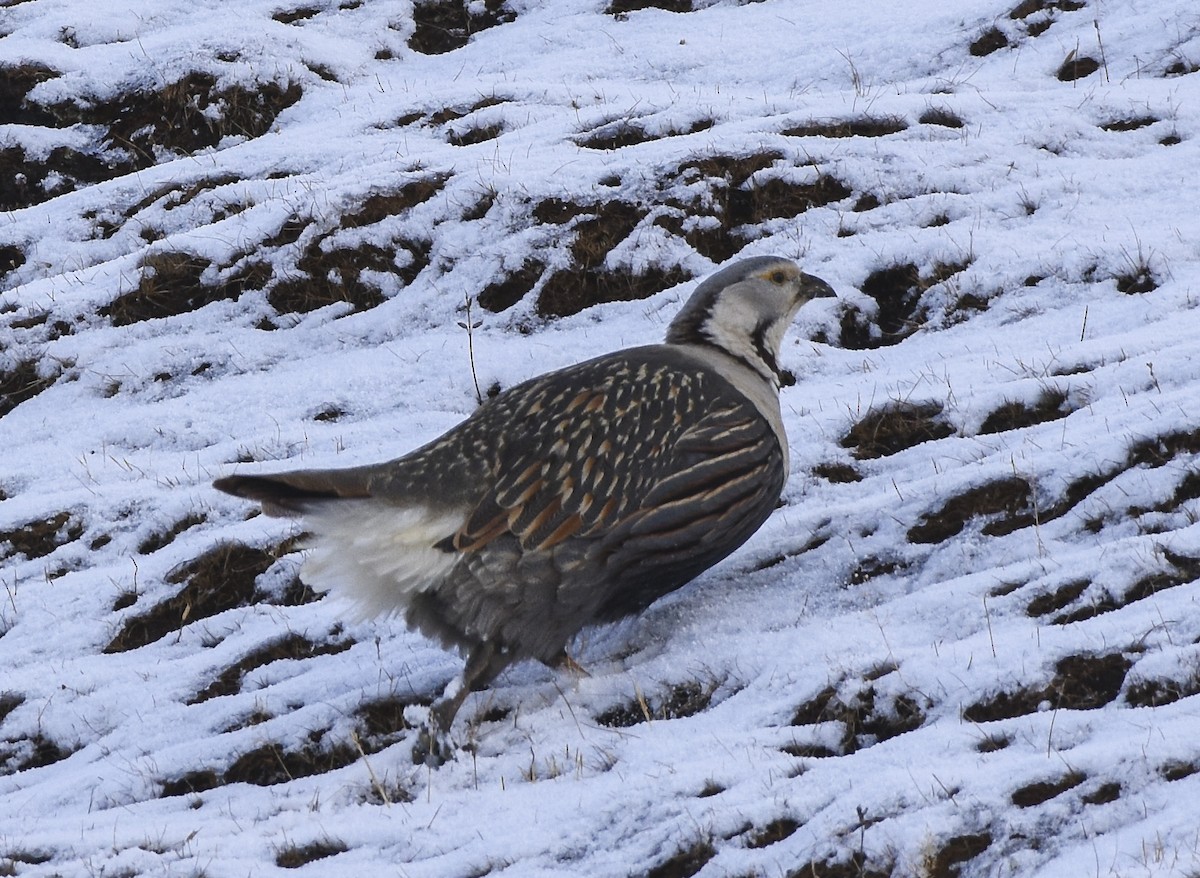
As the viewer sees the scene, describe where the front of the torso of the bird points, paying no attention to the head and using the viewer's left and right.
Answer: facing to the right of the viewer
